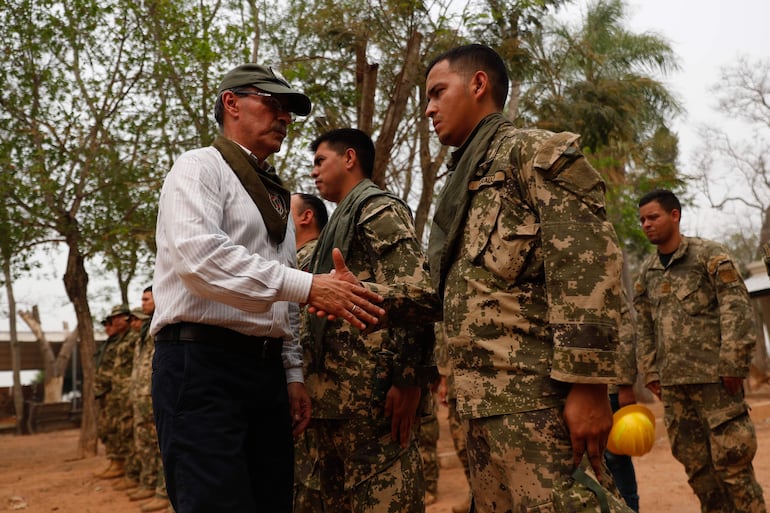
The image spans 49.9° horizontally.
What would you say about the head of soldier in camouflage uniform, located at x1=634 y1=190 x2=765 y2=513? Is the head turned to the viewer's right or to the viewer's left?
to the viewer's left

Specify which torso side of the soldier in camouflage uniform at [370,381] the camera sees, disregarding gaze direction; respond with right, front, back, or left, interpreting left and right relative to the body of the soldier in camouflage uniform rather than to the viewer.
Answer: left

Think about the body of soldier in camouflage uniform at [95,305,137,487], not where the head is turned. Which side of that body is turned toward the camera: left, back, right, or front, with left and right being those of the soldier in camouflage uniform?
left

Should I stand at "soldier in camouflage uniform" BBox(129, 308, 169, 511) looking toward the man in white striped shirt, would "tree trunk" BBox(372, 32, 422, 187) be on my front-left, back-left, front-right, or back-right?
back-left

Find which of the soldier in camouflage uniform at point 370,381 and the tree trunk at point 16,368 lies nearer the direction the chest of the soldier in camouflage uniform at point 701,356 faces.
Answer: the soldier in camouflage uniform

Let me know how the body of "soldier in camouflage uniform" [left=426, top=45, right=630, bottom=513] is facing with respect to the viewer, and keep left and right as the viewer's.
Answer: facing the viewer and to the left of the viewer

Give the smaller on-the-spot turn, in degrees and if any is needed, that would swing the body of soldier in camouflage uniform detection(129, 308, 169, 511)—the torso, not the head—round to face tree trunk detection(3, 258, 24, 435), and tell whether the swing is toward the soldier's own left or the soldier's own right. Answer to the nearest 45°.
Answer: approximately 90° to the soldier's own right

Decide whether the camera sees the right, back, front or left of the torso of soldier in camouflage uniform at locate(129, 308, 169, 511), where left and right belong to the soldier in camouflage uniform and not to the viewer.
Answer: left
